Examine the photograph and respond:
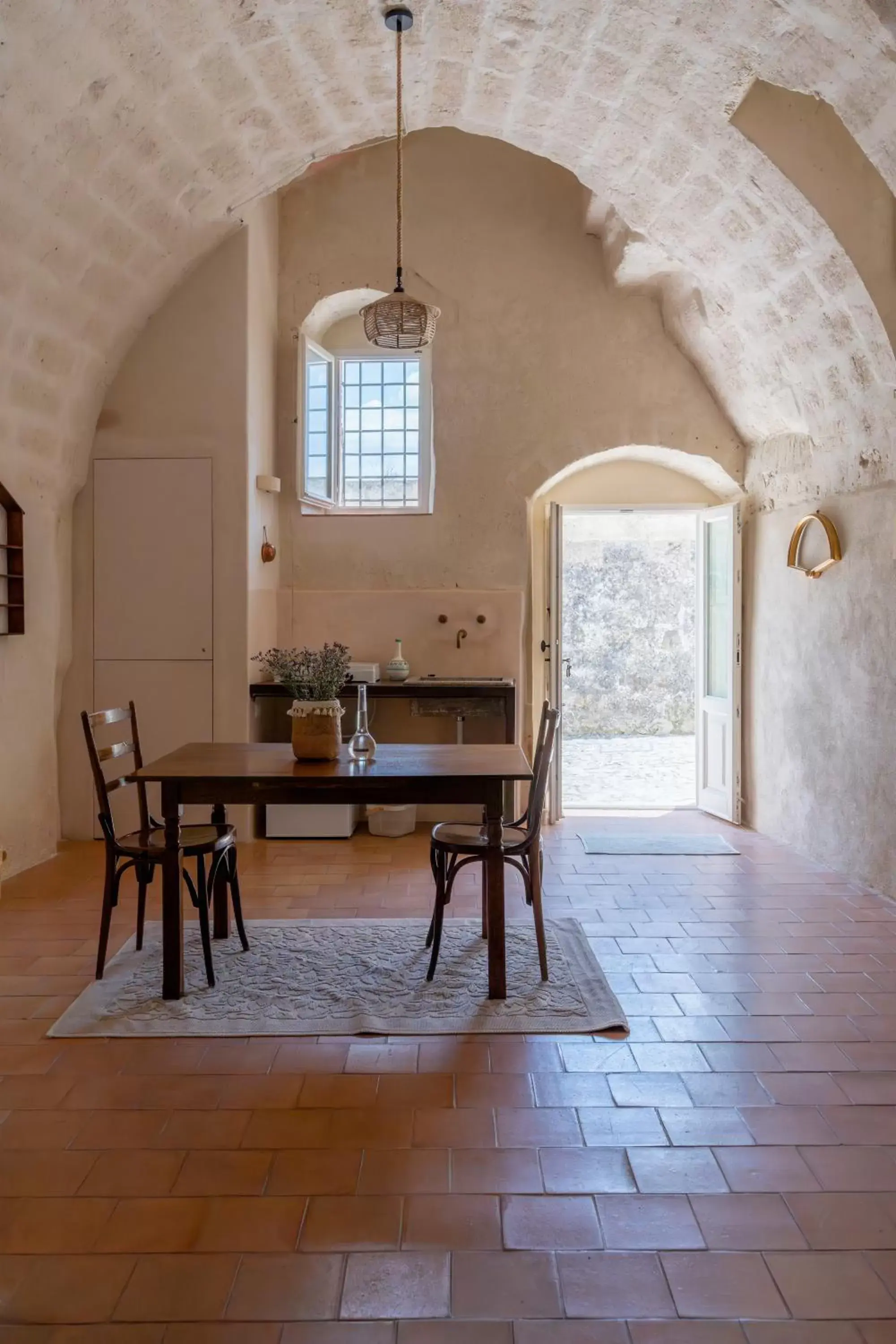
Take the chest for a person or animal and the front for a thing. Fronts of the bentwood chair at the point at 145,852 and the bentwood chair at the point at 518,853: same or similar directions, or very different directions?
very different directions

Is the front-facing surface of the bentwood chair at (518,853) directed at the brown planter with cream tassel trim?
yes

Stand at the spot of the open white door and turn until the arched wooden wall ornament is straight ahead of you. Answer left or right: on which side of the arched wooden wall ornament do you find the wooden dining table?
right

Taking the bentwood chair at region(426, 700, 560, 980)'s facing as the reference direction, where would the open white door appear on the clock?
The open white door is roughly at 4 o'clock from the bentwood chair.

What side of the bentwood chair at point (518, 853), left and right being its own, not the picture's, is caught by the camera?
left

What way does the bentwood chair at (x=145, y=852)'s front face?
to the viewer's right

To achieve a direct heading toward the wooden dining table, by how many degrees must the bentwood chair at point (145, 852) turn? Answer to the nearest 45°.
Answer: approximately 45° to its right

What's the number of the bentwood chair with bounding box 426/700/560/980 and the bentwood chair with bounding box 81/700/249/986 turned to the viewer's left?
1
